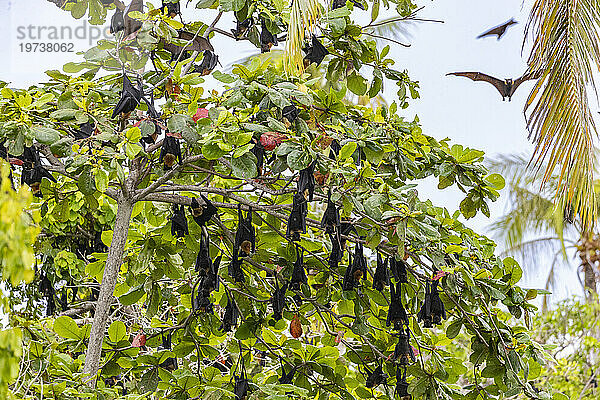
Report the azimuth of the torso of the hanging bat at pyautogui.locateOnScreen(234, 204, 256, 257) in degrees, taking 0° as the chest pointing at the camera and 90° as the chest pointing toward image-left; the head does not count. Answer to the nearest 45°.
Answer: approximately 0°
